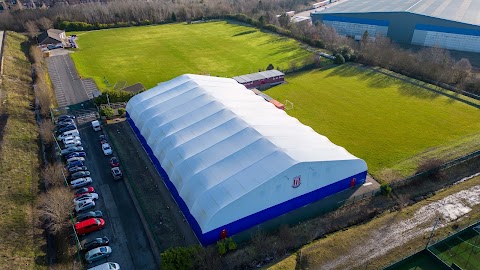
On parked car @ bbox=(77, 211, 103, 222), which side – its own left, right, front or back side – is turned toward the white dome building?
back

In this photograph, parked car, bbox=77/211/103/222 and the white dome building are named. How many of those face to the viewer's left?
1

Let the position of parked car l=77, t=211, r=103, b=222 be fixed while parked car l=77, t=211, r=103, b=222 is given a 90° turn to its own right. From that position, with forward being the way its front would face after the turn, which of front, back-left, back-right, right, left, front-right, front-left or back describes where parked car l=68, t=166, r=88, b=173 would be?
front

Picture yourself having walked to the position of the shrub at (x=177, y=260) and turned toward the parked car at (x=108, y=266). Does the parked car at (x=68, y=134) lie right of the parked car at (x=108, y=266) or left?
right

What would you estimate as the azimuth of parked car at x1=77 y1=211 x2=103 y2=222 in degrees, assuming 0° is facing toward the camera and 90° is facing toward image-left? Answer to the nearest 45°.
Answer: approximately 90°

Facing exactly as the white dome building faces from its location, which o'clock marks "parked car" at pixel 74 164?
The parked car is roughly at 5 o'clock from the white dome building.

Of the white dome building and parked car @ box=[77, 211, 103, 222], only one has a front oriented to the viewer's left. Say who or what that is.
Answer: the parked car

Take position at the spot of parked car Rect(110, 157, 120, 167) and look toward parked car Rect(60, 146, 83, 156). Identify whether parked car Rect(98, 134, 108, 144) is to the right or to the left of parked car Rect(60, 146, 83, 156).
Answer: right

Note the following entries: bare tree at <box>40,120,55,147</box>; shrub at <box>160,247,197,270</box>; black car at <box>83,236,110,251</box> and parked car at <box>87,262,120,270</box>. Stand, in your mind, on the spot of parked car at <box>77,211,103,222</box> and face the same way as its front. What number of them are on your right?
1

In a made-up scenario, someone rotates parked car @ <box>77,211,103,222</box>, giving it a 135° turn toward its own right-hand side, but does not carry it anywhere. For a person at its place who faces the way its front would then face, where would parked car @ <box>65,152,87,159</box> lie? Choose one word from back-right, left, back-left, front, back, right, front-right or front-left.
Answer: front-left
